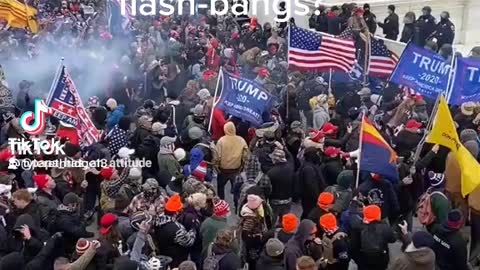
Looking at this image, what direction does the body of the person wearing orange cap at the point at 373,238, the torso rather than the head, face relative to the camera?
away from the camera

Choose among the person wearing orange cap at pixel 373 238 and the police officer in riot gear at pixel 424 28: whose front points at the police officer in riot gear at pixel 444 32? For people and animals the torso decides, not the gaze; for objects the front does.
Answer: the person wearing orange cap

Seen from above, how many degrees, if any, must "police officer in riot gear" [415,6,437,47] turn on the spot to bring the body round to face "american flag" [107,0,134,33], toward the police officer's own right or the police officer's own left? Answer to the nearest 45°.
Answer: approximately 45° to the police officer's own right

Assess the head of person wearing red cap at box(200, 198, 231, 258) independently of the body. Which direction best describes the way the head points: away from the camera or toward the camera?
away from the camera

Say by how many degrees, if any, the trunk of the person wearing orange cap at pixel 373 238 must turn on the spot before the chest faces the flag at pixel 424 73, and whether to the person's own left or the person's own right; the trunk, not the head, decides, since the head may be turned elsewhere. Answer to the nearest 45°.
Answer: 0° — they already face it

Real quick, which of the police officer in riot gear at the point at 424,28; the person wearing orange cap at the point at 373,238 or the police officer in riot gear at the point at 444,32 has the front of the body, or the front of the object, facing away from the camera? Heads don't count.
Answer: the person wearing orange cap

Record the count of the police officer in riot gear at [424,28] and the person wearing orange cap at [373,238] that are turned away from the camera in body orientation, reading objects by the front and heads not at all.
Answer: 1

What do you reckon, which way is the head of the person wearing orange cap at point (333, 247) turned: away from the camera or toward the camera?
away from the camera

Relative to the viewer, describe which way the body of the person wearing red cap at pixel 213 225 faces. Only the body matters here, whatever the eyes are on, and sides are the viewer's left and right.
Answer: facing away from the viewer and to the right of the viewer
